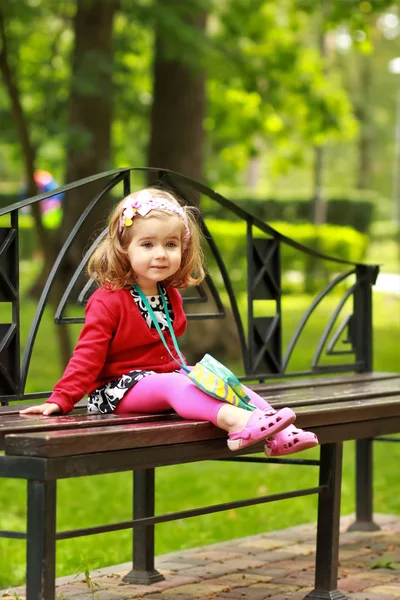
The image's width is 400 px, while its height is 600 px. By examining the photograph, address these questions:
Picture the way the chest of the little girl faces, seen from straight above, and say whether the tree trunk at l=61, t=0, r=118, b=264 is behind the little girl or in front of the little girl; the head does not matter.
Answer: behind

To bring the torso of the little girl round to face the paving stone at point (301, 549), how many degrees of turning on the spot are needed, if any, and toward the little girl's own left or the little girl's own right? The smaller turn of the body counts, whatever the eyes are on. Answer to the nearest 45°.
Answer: approximately 90° to the little girl's own left

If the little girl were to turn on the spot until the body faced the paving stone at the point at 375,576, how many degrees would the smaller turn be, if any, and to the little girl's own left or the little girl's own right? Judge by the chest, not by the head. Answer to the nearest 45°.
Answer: approximately 90° to the little girl's own left

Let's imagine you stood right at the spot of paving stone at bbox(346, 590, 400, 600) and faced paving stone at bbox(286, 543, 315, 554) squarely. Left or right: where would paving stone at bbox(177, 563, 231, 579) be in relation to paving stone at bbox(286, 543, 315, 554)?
left

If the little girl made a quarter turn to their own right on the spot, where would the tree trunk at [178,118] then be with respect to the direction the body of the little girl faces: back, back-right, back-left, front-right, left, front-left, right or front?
back-right

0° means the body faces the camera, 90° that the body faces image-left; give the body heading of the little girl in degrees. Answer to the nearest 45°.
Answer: approximately 315°
